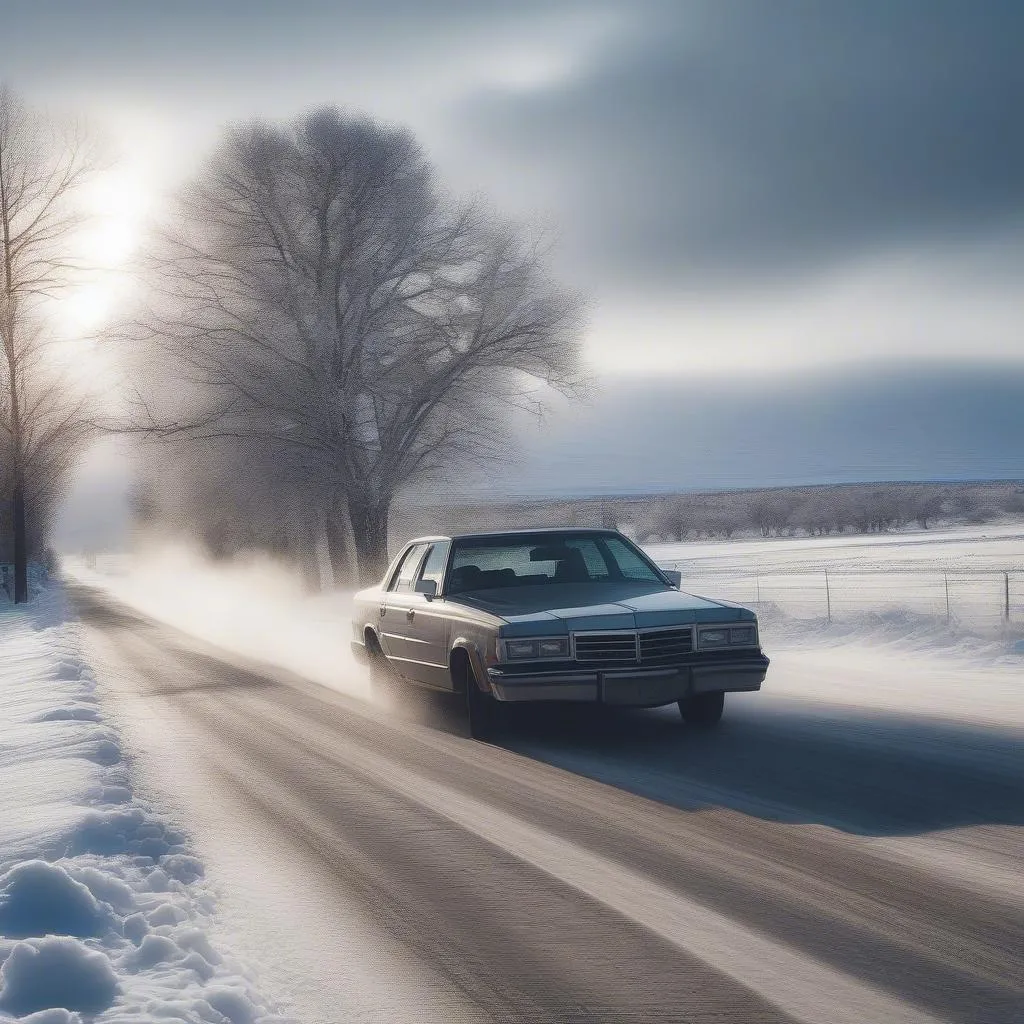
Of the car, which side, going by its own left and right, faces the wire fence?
left

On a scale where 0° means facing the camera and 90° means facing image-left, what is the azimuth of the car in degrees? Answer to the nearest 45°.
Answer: approximately 315°

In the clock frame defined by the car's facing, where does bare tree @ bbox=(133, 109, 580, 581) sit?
The bare tree is roughly at 7 o'clock from the car.

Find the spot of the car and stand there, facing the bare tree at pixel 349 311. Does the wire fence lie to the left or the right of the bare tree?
right
